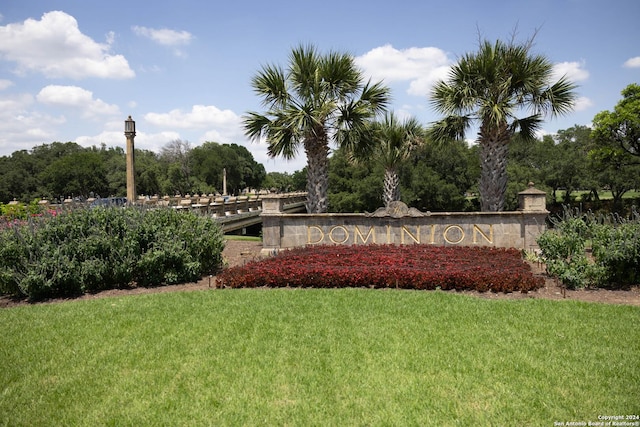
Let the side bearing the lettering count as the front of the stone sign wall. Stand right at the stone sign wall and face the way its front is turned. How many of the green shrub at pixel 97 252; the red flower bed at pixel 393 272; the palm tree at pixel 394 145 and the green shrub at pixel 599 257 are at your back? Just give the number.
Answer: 1

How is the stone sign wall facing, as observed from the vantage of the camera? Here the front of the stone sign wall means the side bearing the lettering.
facing the viewer

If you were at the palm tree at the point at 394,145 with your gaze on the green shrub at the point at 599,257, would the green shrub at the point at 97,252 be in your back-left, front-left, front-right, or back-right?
front-right

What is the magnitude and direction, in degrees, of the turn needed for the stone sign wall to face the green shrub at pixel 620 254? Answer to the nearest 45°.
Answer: approximately 45° to its left

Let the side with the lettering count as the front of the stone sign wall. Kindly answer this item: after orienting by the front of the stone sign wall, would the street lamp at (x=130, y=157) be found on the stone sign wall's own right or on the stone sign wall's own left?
on the stone sign wall's own right

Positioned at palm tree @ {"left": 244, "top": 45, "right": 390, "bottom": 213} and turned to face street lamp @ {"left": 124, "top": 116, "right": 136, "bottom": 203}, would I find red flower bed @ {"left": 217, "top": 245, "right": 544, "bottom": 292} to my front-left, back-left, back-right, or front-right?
back-left

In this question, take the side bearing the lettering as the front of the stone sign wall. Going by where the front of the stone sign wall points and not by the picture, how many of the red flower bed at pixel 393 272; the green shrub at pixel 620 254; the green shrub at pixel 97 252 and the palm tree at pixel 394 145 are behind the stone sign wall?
1

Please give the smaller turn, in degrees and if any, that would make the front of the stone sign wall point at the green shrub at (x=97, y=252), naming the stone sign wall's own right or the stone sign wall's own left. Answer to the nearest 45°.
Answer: approximately 45° to the stone sign wall's own right

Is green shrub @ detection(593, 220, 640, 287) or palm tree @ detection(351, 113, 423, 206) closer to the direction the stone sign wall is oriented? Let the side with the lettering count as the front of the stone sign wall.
the green shrub

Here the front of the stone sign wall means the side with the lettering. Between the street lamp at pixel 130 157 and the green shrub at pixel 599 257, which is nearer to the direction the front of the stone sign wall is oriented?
the green shrub

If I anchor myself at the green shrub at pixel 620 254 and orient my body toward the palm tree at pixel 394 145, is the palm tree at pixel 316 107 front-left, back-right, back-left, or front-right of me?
front-left

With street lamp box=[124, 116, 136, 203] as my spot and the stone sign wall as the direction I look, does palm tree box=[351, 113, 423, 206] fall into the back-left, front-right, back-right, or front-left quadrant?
front-left

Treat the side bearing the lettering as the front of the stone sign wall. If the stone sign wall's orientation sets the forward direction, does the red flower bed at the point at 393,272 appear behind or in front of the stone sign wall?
in front

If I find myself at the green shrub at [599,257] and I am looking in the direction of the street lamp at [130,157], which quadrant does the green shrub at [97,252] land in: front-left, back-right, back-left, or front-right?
front-left

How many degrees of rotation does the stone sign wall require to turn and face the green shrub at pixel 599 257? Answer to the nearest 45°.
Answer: approximately 45° to its left

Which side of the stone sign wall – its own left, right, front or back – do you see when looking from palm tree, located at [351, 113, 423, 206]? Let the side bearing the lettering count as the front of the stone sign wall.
back
